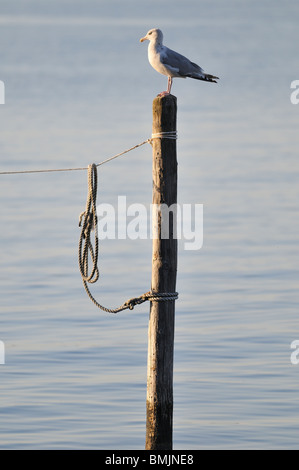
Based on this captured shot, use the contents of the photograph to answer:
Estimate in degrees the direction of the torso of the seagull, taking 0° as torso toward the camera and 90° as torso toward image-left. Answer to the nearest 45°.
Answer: approximately 90°
